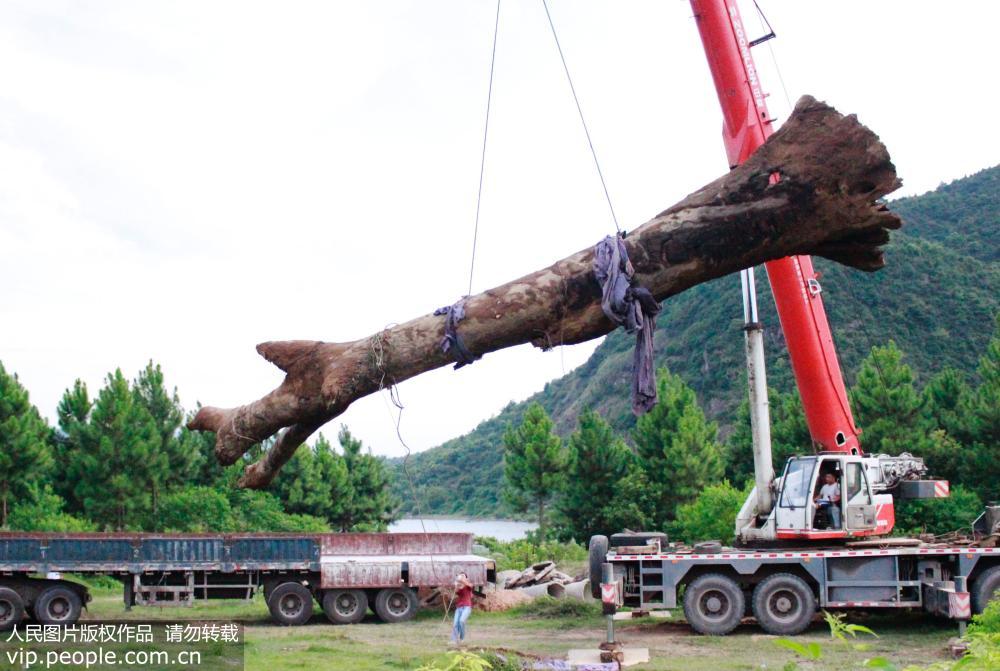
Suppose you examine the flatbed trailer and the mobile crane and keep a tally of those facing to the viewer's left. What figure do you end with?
1

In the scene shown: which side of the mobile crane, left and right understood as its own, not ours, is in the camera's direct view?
right

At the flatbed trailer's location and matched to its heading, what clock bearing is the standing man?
The standing man is roughly at 8 o'clock from the flatbed trailer.

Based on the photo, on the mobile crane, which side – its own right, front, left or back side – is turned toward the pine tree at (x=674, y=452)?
left

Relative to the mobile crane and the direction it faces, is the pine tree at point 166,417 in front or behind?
behind

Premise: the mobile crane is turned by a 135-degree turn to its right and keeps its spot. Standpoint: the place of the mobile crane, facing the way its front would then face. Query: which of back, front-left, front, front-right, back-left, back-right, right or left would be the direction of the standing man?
front

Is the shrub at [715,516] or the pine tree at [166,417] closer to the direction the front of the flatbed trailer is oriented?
the pine tree

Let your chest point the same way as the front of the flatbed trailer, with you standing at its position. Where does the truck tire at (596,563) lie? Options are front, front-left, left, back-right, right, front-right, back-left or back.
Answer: back-left

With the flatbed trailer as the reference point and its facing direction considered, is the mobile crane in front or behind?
behind

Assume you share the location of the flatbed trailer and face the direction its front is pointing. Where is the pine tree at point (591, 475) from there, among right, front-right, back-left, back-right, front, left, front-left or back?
back-right

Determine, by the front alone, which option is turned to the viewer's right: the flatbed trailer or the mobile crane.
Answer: the mobile crane

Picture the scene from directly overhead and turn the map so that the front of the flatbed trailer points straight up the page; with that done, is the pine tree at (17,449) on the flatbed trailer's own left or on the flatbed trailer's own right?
on the flatbed trailer's own right

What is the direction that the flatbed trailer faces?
to the viewer's left

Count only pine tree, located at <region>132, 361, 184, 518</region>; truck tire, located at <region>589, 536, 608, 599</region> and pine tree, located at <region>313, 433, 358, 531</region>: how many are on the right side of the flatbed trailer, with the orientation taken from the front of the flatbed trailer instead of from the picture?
2
